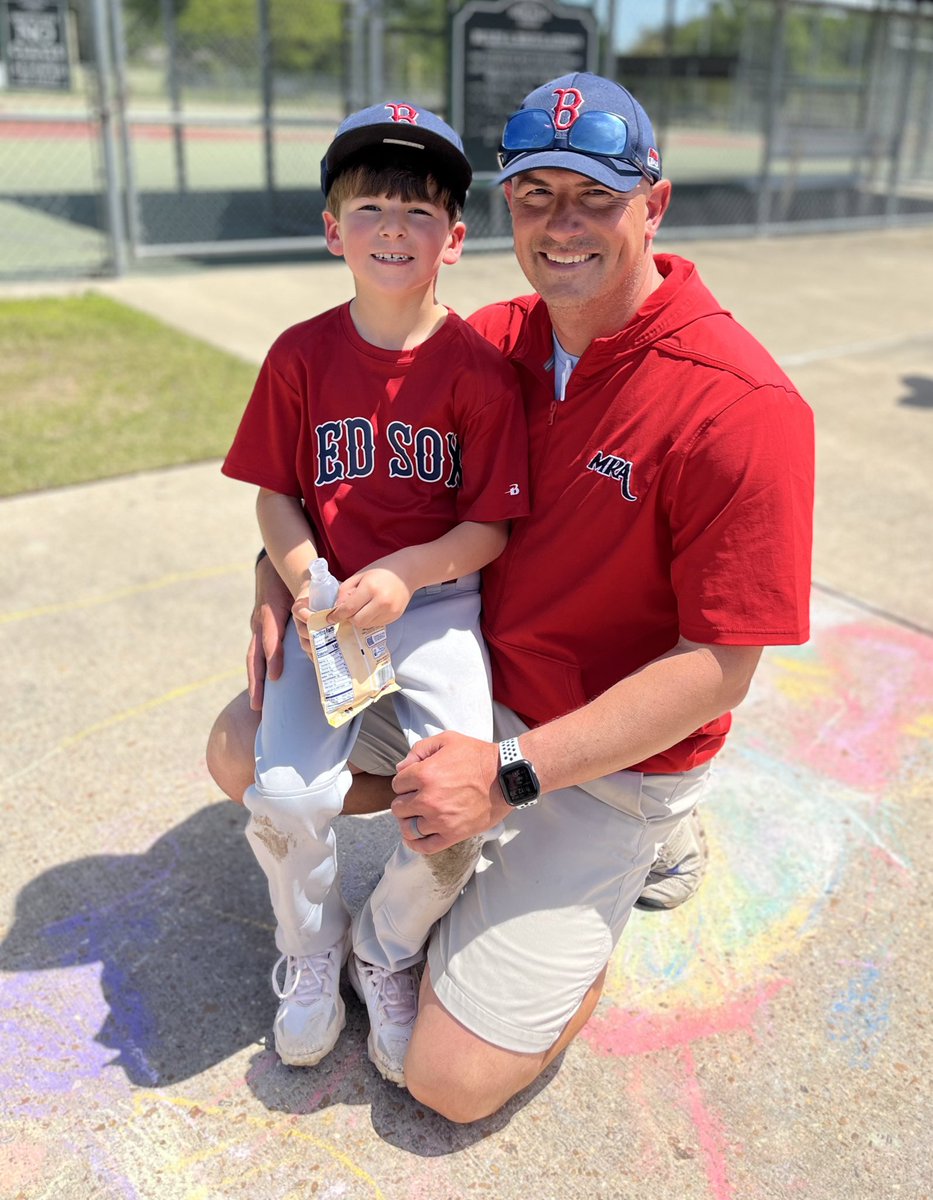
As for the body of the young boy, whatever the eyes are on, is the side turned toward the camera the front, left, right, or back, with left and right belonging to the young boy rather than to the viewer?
front

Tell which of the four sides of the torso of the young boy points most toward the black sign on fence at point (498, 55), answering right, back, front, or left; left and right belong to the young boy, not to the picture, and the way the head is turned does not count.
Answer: back

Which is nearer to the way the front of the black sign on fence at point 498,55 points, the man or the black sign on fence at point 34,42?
the man

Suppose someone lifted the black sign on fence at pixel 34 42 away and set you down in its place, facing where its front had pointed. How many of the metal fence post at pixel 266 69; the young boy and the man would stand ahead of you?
2

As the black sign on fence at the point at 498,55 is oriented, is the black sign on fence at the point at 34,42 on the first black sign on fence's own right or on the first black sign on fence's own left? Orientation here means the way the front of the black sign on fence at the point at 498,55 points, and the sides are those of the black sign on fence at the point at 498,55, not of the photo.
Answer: on the first black sign on fence's own right

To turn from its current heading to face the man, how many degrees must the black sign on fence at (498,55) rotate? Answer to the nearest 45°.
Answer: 0° — it already faces them

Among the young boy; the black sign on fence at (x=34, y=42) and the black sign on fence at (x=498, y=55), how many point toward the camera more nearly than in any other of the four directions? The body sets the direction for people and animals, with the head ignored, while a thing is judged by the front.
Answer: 3

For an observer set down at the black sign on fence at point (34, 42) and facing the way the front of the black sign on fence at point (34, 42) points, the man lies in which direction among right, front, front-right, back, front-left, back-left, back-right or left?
front

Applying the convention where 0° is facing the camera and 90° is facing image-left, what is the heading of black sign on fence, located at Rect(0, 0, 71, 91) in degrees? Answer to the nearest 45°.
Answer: approximately 0°

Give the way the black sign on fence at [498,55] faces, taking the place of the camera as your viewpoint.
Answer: facing the viewer

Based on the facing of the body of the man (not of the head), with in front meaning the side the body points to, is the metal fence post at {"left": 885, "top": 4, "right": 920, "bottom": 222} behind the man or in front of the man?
behind

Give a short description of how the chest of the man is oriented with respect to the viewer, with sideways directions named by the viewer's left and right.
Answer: facing the viewer and to the left of the viewer
